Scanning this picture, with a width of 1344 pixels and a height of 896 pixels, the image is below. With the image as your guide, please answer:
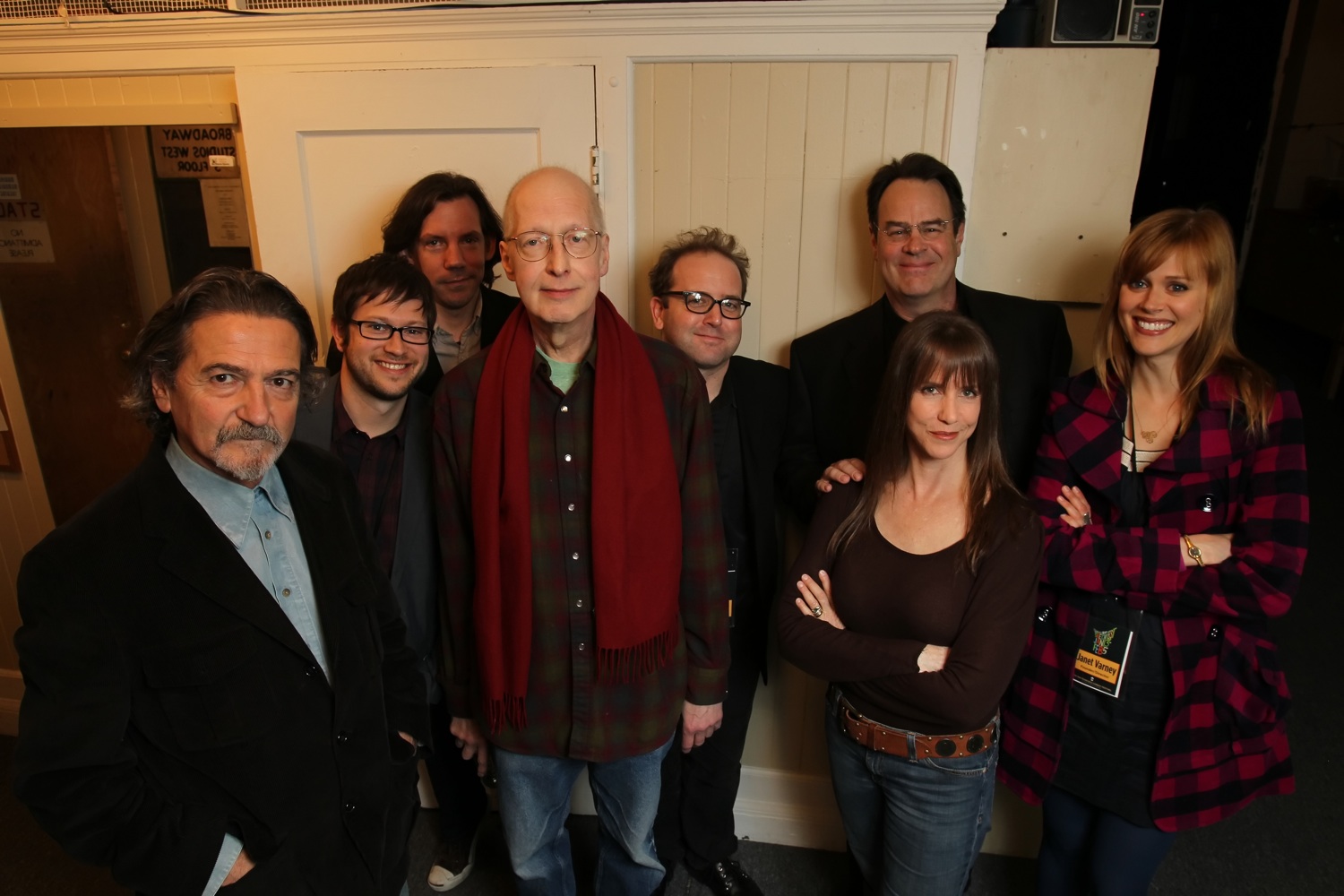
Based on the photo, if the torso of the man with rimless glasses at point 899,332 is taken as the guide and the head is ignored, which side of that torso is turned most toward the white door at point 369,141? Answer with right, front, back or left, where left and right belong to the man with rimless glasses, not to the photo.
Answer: right

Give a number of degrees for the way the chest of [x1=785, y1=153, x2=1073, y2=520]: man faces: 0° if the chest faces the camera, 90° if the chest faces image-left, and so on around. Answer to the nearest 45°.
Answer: approximately 0°

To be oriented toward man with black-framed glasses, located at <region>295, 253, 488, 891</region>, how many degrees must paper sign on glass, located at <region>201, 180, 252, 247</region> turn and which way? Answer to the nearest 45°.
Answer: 0° — it already faces them

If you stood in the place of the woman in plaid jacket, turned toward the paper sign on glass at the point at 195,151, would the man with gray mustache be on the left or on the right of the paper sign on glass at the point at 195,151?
left
